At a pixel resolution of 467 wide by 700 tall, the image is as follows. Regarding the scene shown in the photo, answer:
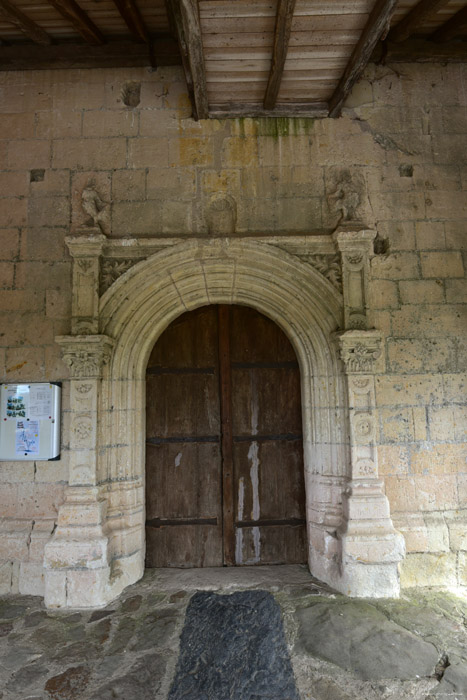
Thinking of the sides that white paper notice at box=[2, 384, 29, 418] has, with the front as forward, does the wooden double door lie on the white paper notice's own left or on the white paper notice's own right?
on the white paper notice's own left

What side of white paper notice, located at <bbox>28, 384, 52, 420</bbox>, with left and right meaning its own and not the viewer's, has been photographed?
front

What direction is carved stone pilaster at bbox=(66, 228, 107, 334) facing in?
toward the camera

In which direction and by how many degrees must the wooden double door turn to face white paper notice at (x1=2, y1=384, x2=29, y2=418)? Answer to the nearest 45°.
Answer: approximately 90° to its right

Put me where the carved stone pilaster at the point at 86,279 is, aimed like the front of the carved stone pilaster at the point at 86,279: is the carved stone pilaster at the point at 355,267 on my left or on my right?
on my left

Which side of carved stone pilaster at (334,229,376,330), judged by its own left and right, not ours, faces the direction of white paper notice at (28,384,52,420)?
right

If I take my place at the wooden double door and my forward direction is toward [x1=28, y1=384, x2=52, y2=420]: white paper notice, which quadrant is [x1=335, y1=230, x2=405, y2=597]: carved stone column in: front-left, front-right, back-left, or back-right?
back-left

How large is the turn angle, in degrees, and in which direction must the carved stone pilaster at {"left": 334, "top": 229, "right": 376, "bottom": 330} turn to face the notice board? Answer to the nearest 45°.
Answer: approximately 90° to its right

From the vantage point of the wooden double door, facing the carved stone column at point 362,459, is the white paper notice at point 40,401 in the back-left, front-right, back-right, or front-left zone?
back-right

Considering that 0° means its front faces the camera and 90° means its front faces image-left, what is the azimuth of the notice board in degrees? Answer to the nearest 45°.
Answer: approximately 0°

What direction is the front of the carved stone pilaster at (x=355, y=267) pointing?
toward the camera

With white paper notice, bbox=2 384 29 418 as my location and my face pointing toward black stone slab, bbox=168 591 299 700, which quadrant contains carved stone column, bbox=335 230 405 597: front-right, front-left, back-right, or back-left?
front-left

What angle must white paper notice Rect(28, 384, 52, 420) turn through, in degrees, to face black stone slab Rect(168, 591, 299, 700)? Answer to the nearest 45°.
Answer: approximately 45° to its left

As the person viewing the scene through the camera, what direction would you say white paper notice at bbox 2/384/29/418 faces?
facing the viewer
